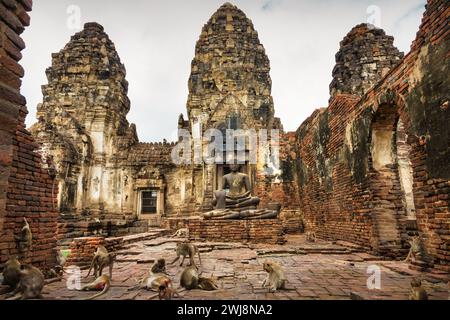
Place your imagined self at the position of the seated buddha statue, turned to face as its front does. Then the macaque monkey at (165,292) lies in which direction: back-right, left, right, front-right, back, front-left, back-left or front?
front

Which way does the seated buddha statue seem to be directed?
toward the camera

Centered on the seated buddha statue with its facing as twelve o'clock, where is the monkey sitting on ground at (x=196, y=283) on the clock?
The monkey sitting on ground is roughly at 12 o'clock from the seated buddha statue.

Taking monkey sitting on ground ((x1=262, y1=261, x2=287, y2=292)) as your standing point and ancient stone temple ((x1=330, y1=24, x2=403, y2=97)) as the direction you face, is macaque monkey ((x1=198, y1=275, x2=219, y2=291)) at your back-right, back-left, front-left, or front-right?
back-left

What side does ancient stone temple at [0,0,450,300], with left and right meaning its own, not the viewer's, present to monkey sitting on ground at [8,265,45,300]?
front

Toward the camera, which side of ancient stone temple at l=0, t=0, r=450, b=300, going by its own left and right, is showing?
front

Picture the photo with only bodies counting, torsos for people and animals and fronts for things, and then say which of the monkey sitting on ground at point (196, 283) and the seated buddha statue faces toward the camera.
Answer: the seated buddha statue

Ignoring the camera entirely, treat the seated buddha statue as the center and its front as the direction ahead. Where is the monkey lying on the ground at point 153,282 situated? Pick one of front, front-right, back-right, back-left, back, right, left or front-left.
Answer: front
